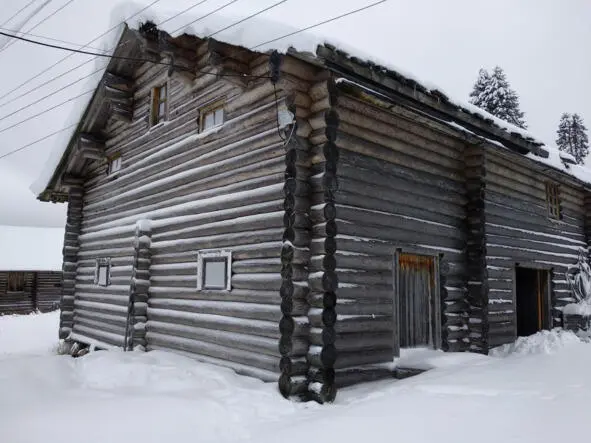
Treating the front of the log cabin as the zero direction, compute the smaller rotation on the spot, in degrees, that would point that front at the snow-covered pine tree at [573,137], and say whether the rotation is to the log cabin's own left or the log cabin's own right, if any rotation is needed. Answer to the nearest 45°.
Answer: approximately 90° to the log cabin's own left

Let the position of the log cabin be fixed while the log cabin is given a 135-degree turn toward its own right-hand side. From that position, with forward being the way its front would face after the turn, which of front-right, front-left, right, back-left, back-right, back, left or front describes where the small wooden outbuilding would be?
front-right

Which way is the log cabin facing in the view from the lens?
facing the viewer and to the right of the viewer

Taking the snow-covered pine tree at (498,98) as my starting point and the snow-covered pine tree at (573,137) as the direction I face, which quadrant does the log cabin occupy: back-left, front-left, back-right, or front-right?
back-right

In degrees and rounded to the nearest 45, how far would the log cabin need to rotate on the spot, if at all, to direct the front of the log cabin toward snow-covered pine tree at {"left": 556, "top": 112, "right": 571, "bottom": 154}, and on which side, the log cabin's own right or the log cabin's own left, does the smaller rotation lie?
approximately 90° to the log cabin's own left

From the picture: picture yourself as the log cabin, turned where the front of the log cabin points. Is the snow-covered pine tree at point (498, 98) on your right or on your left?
on your left
